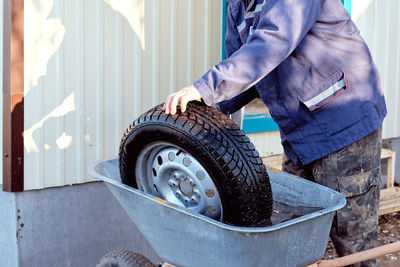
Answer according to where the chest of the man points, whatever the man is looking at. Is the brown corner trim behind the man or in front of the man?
in front

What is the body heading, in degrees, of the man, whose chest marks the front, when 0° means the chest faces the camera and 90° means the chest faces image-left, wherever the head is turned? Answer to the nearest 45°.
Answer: approximately 90°
